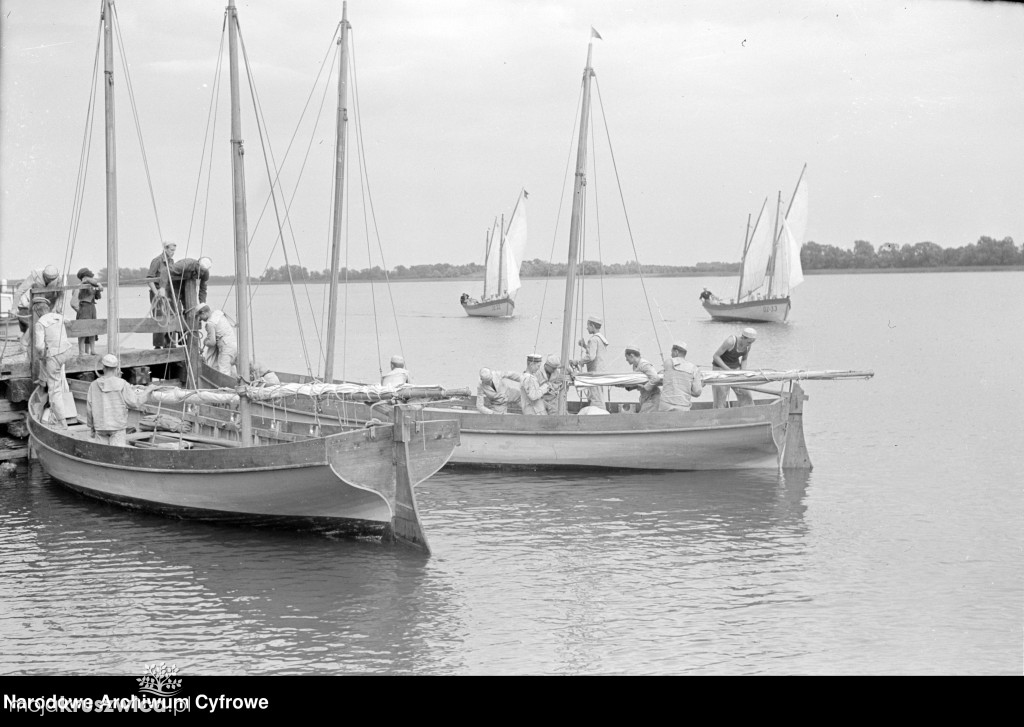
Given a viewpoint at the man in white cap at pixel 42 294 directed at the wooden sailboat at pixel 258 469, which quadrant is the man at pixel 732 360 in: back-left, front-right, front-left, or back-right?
front-left

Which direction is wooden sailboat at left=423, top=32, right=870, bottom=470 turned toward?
to the viewer's left

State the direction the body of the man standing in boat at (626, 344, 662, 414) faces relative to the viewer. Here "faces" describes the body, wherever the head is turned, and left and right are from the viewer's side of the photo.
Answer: facing to the left of the viewer

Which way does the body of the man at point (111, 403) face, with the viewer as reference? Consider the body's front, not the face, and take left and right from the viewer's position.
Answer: facing away from the viewer

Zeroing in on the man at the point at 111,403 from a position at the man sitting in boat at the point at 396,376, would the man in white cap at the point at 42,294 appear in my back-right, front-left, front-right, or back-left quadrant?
front-right

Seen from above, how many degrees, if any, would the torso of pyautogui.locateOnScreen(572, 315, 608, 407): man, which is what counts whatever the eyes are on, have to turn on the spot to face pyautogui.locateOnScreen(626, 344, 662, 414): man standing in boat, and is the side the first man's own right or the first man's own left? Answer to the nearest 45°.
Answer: approximately 135° to the first man's own left

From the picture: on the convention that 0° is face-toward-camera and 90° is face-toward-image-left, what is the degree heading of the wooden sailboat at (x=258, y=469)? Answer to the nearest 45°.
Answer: approximately 135°

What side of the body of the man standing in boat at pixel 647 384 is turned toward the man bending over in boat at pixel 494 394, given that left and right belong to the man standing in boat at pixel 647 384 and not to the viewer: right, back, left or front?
front

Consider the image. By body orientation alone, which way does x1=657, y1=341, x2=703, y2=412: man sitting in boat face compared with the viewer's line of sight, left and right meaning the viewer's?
facing away from the viewer
